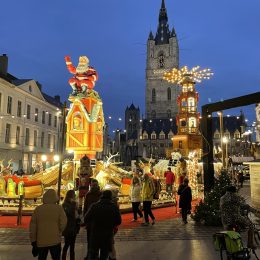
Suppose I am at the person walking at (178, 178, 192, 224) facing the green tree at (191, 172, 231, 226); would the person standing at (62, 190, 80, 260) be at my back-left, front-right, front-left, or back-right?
back-right

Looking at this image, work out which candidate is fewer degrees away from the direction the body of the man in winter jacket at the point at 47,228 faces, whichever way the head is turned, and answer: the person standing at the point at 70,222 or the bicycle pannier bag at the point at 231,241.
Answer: the person standing

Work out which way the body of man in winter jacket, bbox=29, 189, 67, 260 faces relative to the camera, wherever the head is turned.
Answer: away from the camera

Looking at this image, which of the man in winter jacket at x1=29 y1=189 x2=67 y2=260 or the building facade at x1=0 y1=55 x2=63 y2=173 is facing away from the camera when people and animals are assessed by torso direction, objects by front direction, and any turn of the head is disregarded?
the man in winter jacket

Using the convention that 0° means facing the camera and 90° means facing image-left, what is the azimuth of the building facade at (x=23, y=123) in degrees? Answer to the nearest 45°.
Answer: approximately 315°

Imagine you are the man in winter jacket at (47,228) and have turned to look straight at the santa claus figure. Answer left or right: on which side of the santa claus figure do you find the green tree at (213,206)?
right

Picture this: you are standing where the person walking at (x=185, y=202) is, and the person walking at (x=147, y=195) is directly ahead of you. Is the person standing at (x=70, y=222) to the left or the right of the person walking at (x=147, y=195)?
left

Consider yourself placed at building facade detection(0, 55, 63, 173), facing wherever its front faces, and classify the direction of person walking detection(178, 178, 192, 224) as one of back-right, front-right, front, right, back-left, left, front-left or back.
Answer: front-right

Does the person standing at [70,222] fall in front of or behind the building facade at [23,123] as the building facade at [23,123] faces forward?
in front
